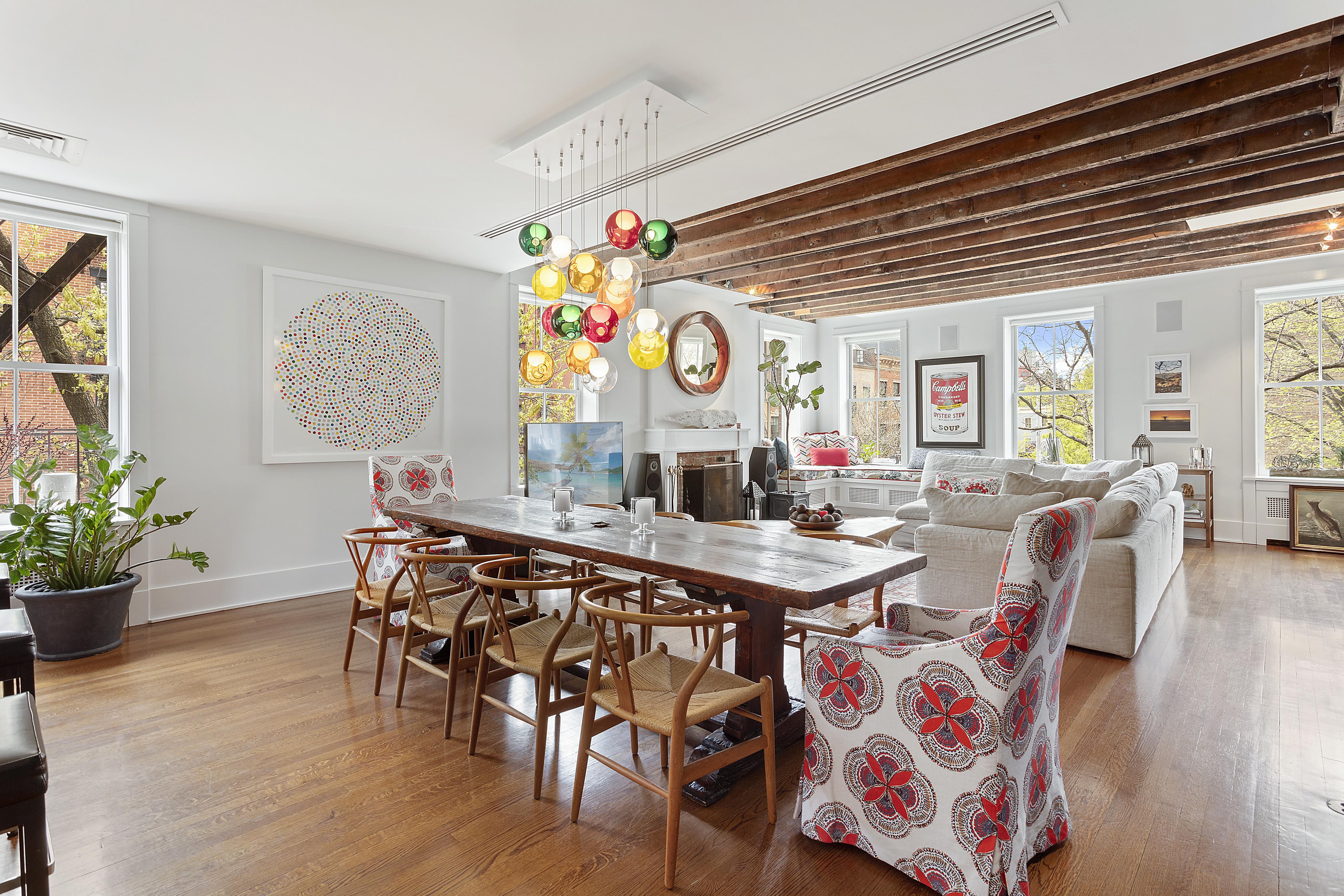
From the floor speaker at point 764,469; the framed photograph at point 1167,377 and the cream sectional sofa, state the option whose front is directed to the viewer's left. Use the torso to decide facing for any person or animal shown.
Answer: the cream sectional sofa

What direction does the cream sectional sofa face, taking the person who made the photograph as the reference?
facing to the left of the viewer

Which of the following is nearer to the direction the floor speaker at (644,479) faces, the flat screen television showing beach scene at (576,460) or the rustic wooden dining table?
the rustic wooden dining table

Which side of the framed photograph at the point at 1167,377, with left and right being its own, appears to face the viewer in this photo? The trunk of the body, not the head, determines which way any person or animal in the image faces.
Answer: front

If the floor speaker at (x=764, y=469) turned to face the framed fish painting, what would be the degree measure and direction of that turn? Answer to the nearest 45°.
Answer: approximately 45° to its left

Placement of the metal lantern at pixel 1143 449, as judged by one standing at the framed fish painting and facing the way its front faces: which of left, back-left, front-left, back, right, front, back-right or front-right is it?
right

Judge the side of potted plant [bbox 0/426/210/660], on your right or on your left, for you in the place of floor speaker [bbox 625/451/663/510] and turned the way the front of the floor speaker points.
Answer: on your right

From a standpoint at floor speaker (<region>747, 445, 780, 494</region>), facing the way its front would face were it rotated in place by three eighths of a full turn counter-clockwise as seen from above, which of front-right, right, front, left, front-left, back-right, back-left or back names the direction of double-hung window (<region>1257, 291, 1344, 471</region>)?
right

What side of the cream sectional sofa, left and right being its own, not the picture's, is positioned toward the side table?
right

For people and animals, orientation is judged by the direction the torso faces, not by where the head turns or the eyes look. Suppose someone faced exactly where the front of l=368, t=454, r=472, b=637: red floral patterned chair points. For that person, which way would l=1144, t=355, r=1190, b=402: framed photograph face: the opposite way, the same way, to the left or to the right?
to the right

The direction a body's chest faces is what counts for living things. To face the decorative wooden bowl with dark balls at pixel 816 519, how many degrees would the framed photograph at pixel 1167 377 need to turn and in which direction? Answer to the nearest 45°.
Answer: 0° — it already faces it

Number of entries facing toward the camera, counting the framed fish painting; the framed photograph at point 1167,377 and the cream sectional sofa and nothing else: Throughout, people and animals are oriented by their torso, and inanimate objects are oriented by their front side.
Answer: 2

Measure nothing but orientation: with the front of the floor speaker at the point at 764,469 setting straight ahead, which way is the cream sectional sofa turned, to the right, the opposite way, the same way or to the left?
the opposite way

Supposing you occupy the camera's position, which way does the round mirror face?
facing the viewer and to the right of the viewer

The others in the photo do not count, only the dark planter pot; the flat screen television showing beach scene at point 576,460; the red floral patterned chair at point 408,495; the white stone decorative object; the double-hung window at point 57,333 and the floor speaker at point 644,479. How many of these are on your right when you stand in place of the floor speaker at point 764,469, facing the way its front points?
6
